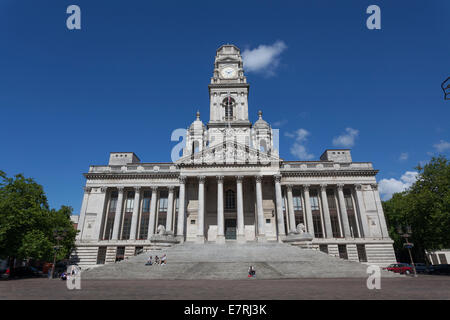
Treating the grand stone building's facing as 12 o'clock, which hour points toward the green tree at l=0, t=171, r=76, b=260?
The green tree is roughly at 2 o'clock from the grand stone building.

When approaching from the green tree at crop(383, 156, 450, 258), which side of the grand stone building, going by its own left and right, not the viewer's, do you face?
left

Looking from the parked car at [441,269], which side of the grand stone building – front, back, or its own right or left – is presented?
left
